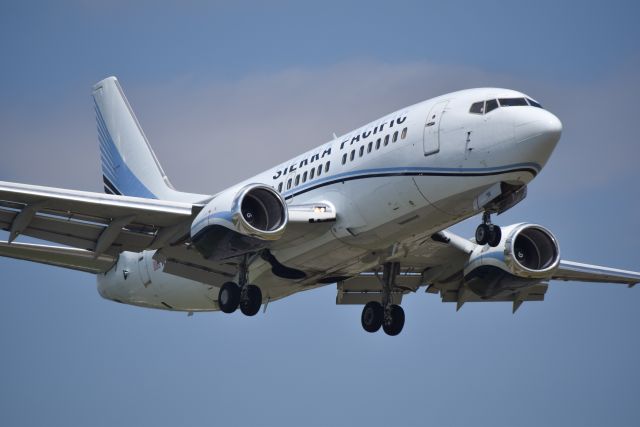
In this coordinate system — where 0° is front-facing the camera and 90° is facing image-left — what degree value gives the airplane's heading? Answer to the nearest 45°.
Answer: approximately 315°
